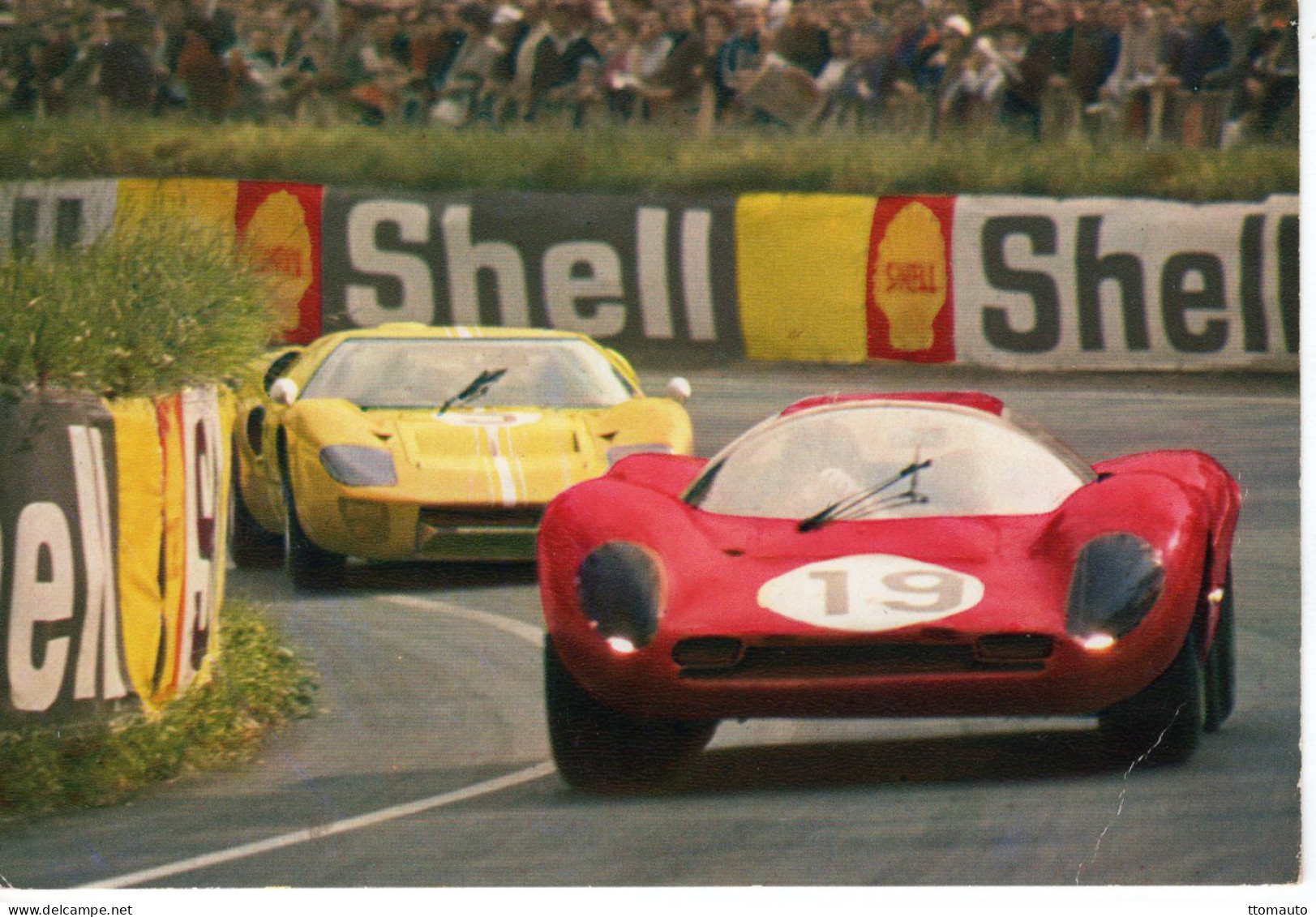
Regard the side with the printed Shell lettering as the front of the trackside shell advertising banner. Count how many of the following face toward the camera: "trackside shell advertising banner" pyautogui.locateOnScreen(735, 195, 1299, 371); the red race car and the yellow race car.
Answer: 3

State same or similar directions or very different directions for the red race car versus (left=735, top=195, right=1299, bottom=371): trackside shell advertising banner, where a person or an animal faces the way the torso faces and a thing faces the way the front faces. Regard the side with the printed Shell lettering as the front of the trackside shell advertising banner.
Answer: same or similar directions

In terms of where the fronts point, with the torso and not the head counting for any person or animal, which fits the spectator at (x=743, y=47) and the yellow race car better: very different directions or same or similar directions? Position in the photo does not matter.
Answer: same or similar directions

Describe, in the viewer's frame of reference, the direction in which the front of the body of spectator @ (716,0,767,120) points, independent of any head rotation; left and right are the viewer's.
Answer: facing the viewer

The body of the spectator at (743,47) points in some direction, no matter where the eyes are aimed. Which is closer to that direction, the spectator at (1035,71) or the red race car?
the red race car

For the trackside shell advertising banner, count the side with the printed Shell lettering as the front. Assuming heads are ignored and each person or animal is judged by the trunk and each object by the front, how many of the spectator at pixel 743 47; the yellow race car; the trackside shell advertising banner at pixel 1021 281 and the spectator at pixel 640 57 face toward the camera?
4

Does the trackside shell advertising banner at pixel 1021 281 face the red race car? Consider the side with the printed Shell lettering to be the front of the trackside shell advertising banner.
yes

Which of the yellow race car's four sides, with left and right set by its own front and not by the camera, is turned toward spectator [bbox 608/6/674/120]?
back

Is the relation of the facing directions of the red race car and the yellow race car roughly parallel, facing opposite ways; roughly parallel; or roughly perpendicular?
roughly parallel

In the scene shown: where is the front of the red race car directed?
toward the camera

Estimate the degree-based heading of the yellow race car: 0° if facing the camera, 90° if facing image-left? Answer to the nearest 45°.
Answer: approximately 0°

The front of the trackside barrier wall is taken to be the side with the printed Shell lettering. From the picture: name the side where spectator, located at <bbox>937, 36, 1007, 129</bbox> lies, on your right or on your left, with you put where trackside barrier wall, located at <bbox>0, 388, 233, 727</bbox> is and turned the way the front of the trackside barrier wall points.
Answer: on your left

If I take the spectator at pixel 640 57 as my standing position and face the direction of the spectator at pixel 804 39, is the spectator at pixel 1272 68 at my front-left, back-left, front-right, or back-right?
front-right

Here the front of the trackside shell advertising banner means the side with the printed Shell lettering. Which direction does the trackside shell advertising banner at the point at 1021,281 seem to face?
toward the camera

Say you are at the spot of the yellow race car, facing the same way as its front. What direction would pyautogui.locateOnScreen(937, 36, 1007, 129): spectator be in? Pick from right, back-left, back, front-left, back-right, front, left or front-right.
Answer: back-left

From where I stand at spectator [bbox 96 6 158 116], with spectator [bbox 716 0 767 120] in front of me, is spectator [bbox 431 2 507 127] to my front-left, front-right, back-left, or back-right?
front-right

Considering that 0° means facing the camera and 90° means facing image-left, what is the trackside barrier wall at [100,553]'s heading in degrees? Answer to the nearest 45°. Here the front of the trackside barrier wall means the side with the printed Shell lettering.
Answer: approximately 315°
